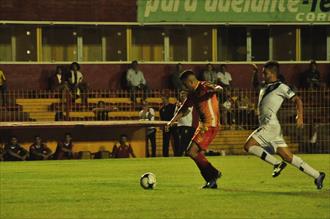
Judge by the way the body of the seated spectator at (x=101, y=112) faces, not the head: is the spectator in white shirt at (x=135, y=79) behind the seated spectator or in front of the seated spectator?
behind

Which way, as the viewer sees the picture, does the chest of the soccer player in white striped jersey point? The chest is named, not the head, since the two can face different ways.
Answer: to the viewer's left

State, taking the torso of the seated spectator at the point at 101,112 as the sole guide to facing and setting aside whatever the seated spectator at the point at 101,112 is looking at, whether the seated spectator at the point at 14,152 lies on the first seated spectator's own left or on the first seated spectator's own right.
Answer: on the first seated spectator's own right

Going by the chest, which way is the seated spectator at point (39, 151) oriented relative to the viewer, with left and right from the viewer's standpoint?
facing the viewer

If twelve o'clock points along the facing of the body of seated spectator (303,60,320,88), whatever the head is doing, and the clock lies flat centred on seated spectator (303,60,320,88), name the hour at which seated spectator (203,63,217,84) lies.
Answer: seated spectator (203,63,217,84) is roughly at 2 o'clock from seated spectator (303,60,320,88).

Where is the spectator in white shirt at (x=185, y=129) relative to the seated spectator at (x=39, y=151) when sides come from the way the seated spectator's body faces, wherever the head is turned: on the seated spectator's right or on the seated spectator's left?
on the seated spectator's left

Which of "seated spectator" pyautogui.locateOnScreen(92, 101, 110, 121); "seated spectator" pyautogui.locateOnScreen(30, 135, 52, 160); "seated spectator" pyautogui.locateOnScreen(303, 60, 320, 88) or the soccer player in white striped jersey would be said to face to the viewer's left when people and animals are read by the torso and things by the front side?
the soccer player in white striped jersey

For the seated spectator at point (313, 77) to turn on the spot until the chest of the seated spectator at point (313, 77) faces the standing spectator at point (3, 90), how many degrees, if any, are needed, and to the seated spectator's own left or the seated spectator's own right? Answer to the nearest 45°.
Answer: approximately 45° to the seated spectator's own right

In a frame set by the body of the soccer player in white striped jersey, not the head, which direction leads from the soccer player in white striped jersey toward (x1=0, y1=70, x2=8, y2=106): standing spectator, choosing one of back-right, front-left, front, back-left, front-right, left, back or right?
front-right

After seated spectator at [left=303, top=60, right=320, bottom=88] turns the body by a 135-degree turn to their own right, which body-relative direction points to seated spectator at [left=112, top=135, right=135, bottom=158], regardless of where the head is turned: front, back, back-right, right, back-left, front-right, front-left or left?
left

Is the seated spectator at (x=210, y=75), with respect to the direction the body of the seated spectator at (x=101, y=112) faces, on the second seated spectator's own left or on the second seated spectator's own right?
on the second seated spectator's own left

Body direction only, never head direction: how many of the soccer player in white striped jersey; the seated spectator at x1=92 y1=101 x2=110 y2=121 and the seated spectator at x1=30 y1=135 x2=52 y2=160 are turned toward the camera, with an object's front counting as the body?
2

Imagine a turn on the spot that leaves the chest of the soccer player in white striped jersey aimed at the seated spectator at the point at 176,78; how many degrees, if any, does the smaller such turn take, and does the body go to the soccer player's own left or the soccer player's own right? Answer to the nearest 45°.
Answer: approximately 90° to the soccer player's own right

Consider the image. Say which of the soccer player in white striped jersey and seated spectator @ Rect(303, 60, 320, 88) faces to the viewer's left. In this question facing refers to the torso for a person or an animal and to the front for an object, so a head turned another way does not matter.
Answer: the soccer player in white striped jersey
